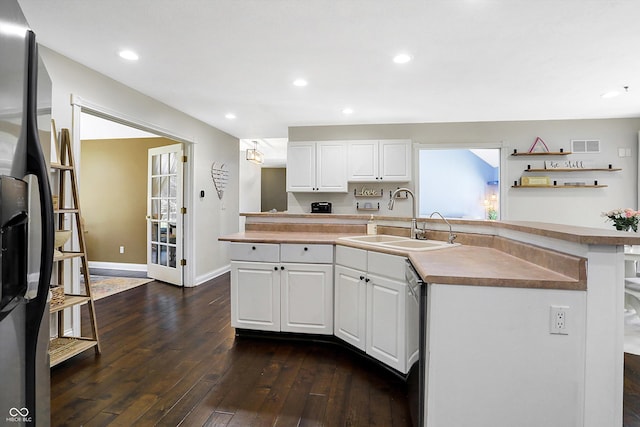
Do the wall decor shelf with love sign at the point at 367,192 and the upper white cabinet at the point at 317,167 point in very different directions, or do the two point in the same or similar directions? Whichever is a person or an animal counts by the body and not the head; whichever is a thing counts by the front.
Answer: same or similar directions

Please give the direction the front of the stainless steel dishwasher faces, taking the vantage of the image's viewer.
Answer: facing to the left of the viewer

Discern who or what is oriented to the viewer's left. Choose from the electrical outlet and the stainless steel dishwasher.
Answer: the stainless steel dishwasher

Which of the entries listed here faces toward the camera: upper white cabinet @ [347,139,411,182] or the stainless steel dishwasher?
the upper white cabinet

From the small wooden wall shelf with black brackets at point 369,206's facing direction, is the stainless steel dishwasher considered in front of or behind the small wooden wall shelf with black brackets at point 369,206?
in front

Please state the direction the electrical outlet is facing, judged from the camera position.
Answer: facing the viewer

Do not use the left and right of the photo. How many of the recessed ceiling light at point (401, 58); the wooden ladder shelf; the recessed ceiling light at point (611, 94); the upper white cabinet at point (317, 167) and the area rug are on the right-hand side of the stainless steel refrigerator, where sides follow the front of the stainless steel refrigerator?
0

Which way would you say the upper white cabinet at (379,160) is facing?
toward the camera

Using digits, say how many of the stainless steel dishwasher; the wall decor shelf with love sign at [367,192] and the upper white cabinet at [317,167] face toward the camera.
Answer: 2

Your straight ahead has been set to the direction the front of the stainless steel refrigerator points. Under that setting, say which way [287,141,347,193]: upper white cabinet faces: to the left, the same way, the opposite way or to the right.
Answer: to the right

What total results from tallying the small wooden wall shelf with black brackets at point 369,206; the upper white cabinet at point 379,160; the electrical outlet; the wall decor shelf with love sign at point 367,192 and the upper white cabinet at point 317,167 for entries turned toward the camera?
5

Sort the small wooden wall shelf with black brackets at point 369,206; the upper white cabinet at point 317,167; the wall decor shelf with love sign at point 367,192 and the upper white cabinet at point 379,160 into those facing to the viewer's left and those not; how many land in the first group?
0

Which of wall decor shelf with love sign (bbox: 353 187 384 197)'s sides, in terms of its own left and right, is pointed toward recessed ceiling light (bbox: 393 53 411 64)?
front

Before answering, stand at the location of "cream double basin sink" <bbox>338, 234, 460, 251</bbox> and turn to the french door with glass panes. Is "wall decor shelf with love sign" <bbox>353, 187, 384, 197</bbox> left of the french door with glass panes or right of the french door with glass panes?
right

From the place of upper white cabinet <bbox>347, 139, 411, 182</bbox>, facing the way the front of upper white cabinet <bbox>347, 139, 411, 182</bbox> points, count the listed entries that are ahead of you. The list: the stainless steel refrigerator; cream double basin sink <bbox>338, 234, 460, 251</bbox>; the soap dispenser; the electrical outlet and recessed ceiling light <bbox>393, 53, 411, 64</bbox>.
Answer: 5

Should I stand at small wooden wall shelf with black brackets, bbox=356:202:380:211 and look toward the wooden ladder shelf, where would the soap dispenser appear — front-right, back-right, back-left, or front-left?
front-left

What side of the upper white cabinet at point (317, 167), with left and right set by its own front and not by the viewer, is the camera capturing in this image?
front

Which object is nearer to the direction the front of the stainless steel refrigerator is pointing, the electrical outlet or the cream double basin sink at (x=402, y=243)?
the electrical outlet

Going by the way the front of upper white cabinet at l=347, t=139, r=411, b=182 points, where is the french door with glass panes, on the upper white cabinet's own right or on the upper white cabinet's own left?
on the upper white cabinet's own right

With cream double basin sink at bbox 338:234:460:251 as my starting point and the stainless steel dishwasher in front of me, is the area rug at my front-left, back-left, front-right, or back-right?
back-right
